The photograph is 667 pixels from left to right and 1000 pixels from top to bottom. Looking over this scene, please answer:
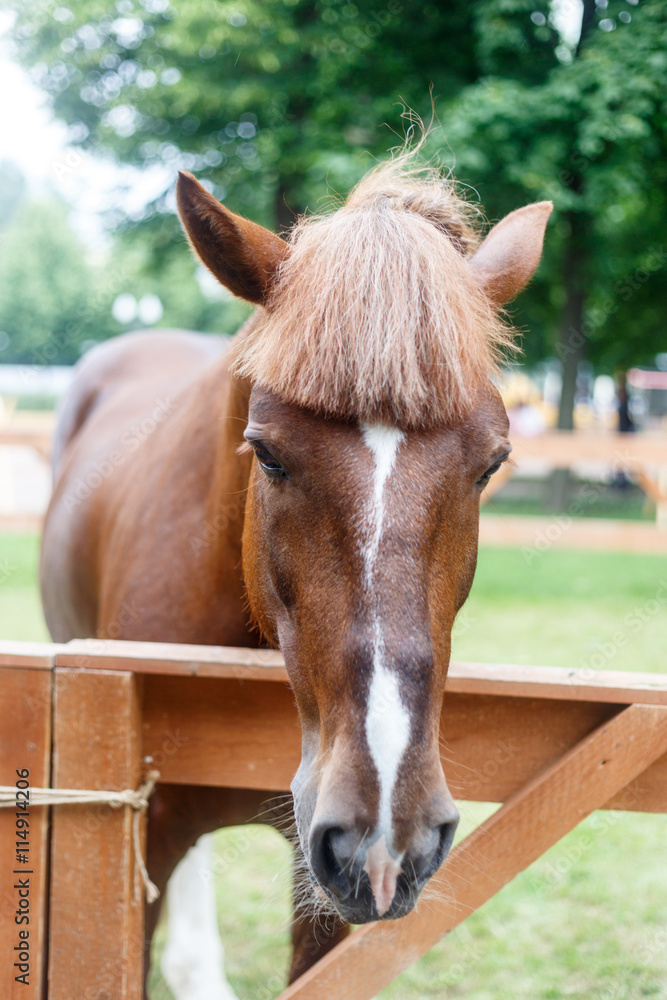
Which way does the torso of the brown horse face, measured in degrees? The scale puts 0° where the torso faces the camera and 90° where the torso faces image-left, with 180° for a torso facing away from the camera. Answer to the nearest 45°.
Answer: approximately 315°

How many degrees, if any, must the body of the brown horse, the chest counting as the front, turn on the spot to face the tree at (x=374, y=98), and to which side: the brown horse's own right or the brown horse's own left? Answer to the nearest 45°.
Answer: approximately 135° to the brown horse's own left

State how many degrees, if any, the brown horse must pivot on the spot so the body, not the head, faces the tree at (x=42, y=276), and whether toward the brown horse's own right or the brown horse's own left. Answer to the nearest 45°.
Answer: approximately 135° to the brown horse's own left
